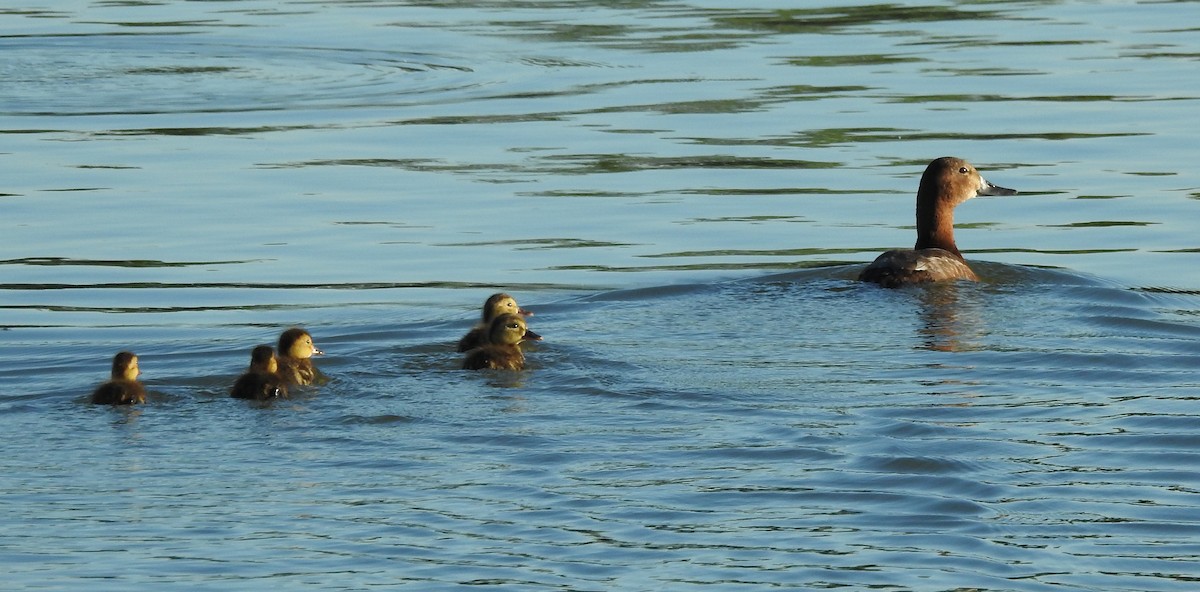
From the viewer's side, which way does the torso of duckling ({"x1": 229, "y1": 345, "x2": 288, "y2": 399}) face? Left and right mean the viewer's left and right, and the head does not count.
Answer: facing away from the viewer and to the right of the viewer

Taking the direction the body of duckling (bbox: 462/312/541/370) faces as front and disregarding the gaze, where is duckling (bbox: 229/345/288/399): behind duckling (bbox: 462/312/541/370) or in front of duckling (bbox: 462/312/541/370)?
behind

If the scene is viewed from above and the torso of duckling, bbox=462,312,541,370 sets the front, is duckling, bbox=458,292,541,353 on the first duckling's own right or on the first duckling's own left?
on the first duckling's own left

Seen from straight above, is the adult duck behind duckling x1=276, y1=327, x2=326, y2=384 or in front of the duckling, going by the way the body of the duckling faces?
in front

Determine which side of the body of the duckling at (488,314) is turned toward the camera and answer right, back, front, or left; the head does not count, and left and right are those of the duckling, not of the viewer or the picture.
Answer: right

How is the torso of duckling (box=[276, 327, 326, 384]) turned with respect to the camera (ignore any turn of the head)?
to the viewer's right

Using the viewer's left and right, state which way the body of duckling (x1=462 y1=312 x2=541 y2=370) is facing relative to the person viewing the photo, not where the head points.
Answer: facing to the right of the viewer

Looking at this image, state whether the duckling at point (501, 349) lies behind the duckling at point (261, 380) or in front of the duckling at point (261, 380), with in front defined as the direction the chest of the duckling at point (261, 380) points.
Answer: in front

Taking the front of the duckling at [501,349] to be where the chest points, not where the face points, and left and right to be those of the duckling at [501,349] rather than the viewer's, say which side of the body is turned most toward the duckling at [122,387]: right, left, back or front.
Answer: back

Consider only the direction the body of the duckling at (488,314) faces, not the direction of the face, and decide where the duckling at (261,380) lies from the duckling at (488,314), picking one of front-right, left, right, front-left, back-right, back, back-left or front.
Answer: back-right

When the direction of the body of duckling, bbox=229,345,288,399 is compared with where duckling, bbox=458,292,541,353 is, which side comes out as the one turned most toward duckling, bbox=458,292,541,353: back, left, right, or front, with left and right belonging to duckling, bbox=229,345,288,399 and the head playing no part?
front
